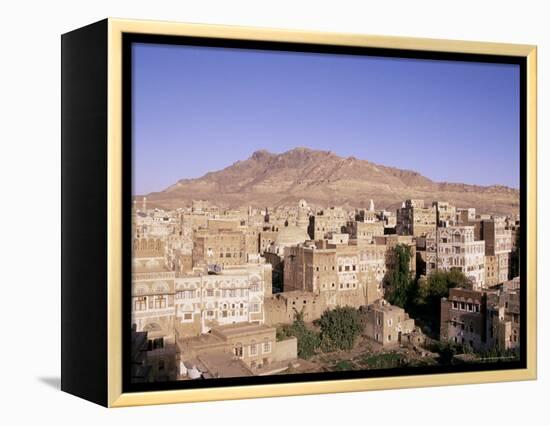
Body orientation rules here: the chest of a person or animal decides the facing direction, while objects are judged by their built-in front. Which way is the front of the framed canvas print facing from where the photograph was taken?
facing the viewer and to the right of the viewer
